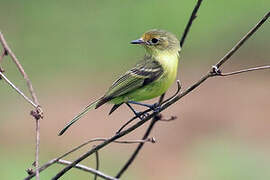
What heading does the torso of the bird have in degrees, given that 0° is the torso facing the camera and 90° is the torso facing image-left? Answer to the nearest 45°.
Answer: approximately 270°
